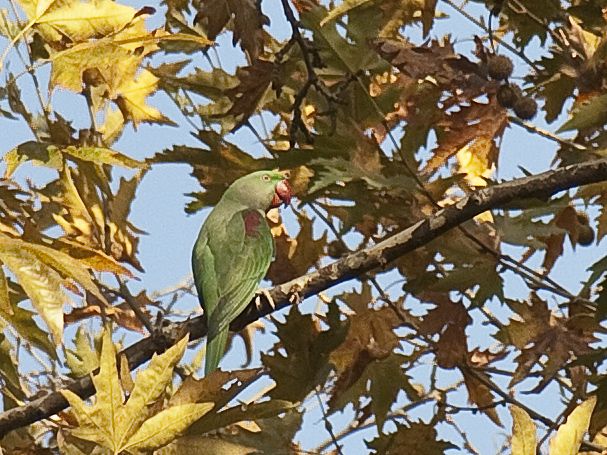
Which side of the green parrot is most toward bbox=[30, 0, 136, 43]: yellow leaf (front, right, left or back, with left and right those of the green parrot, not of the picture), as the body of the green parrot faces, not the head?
back

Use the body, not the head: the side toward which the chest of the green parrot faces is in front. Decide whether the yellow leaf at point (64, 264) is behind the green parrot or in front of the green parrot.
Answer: behind

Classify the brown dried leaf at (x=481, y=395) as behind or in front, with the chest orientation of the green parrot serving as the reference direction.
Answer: in front

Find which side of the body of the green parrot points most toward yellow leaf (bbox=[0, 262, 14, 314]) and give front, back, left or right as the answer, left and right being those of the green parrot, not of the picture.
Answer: back

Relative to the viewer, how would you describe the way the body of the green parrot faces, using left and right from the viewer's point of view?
facing away from the viewer and to the right of the viewer

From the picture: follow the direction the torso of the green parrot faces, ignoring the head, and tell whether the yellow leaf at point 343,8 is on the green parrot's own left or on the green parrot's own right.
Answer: on the green parrot's own right

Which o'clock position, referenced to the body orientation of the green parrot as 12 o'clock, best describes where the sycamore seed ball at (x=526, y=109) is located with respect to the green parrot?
The sycamore seed ball is roughly at 2 o'clock from the green parrot.

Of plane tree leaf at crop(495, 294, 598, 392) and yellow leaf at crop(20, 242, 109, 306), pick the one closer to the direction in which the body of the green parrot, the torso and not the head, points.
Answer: the plane tree leaf
